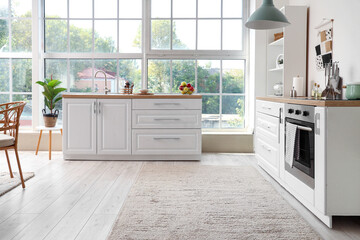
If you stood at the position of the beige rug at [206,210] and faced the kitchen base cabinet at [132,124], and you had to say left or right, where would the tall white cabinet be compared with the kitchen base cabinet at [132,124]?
right

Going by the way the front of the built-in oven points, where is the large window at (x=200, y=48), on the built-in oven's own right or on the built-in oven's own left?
on the built-in oven's own right

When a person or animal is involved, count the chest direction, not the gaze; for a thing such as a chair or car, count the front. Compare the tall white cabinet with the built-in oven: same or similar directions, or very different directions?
same or similar directions

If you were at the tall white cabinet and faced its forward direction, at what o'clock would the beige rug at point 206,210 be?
The beige rug is roughly at 11 o'clock from the tall white cabinet.

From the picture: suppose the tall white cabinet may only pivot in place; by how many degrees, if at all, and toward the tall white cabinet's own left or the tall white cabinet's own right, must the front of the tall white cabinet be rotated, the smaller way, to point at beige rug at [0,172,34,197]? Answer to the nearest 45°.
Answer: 0° — it already faces it

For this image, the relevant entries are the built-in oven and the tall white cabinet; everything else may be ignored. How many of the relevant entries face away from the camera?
0

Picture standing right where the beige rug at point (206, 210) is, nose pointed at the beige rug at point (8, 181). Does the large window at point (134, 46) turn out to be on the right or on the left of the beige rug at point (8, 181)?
right

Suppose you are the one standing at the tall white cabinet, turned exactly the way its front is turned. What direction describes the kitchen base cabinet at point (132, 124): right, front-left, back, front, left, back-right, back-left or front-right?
front-right

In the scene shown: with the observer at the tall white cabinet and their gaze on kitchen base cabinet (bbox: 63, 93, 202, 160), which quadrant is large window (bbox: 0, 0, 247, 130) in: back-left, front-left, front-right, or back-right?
front-right

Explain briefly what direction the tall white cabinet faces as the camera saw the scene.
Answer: facing the viewer and to the left of the viewer

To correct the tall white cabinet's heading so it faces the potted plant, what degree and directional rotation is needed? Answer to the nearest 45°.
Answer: approximately 45° to its right
